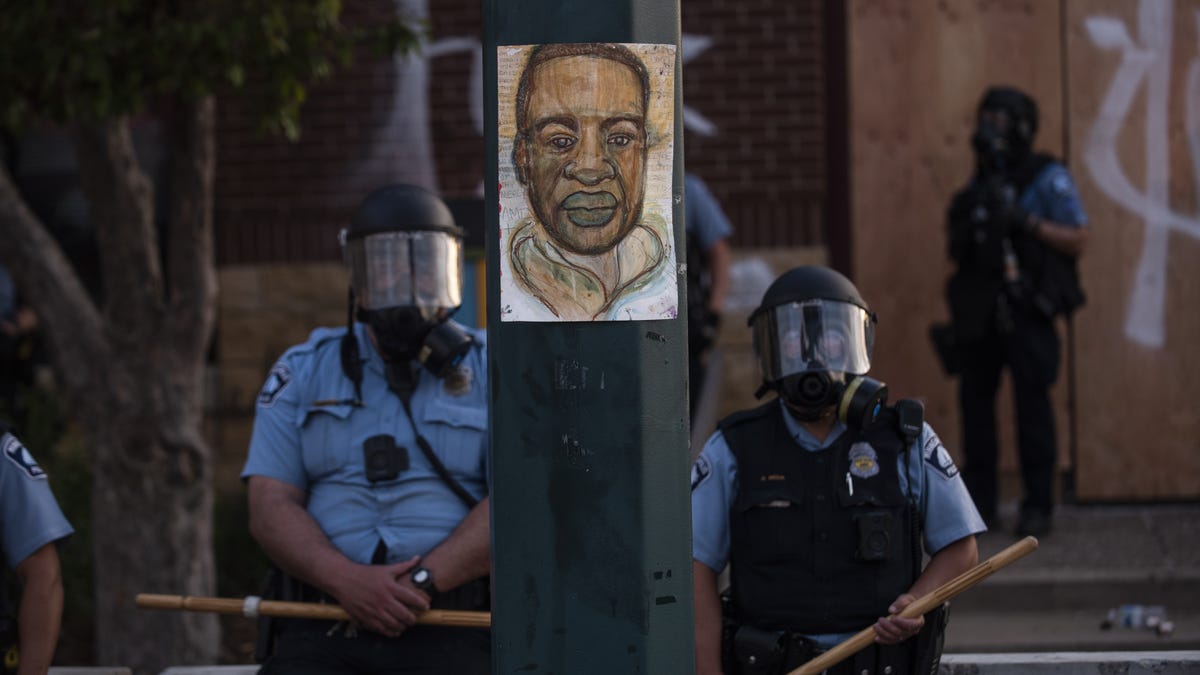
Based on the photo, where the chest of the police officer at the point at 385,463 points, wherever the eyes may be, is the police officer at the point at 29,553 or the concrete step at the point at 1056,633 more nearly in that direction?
the police officer

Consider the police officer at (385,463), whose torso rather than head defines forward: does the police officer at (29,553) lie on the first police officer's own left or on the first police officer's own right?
on the first police officer's own right

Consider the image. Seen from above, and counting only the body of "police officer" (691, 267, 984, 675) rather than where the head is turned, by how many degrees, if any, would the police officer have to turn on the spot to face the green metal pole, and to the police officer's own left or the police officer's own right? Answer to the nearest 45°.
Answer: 0° — they already face it

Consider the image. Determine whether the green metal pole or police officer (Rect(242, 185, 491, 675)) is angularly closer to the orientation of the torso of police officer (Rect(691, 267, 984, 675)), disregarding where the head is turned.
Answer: the green metal pole

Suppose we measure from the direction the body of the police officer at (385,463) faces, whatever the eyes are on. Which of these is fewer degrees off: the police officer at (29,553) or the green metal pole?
the green metal pole

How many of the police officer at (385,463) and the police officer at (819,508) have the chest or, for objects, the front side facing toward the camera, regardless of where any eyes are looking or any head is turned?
2

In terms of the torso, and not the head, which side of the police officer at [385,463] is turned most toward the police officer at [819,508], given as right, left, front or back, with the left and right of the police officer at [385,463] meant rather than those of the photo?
left

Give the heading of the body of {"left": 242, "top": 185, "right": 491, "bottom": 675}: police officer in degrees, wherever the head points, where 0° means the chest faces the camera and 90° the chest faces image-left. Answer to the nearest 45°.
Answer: approximately 0°

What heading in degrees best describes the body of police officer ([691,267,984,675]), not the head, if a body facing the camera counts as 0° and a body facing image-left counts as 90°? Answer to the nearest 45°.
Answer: approximately 0°

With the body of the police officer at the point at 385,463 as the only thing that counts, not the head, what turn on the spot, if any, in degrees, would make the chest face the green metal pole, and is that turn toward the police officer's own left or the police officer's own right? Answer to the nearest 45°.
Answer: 0° — they already face it
